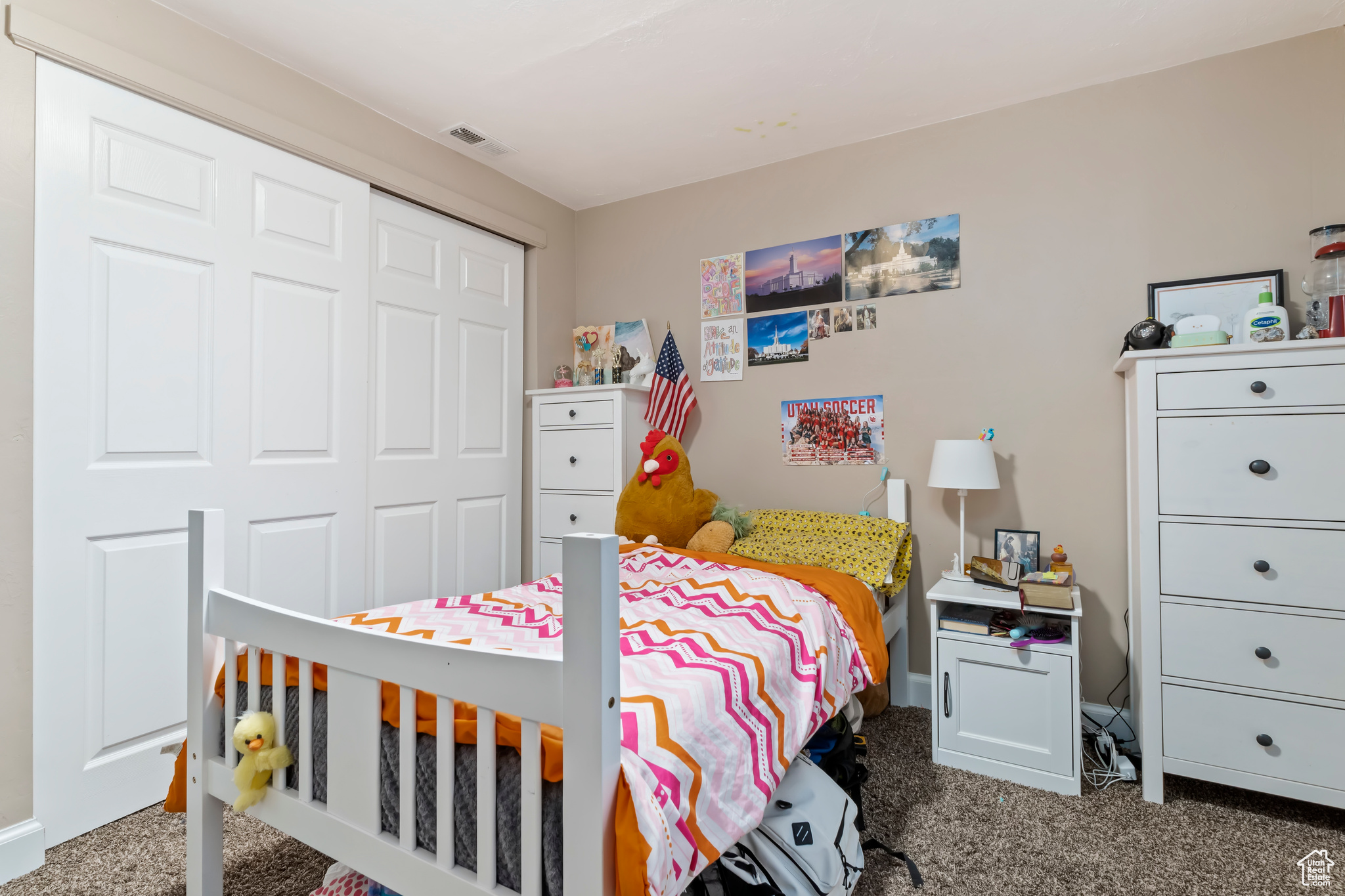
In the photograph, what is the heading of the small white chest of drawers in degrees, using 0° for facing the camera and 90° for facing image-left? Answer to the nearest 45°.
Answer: approximately 45°

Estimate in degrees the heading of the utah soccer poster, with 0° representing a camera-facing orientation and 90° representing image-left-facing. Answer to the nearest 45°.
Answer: approximately 0°

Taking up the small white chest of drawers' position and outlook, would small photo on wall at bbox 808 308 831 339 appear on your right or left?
on your left

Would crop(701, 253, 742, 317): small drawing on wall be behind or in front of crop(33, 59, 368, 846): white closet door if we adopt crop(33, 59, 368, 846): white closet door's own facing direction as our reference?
in front

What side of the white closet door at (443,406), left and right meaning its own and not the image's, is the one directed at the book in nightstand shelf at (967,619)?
front

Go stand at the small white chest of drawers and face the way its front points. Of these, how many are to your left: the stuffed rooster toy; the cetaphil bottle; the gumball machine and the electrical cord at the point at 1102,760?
4

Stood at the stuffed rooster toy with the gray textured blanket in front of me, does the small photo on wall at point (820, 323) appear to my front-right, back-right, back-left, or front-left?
back-left

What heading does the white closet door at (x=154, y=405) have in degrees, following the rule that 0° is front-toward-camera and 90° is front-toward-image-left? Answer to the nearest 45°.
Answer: approximately 315°

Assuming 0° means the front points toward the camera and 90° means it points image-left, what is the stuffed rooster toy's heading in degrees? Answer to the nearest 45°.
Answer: approximately 45°

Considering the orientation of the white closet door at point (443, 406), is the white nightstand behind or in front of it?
in front
